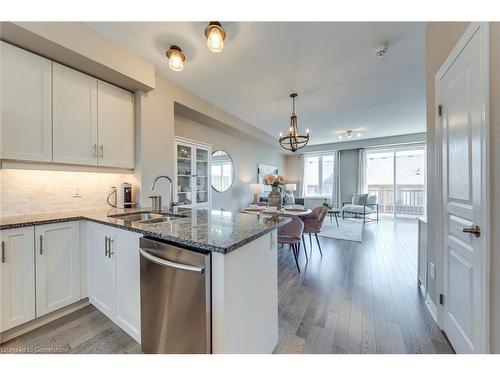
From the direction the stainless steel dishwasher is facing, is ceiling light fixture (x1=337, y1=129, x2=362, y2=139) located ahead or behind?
behind

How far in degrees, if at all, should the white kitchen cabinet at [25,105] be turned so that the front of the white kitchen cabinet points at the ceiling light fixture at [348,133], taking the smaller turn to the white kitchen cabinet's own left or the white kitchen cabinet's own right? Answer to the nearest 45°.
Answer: approximately 45° to the white kitchen cabinet's own left

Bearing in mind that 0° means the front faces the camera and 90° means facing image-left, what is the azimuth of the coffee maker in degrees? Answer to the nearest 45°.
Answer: approximately 315°

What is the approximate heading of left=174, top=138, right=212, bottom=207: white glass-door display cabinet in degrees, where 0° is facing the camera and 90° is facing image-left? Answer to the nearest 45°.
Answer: approximately 315°

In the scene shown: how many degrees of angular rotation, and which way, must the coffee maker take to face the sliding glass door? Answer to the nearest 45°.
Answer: approximately 45° to its left

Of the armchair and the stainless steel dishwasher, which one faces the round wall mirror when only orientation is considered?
the armchair

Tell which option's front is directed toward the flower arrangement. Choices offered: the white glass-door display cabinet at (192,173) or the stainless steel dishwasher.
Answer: the white glass-door display cabinet

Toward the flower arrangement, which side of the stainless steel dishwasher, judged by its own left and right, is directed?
back

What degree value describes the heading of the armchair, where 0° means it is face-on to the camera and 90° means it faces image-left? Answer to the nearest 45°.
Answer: approximately 45°

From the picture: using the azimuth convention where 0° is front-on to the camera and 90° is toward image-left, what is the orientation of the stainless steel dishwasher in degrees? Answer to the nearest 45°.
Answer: approximately 45°
